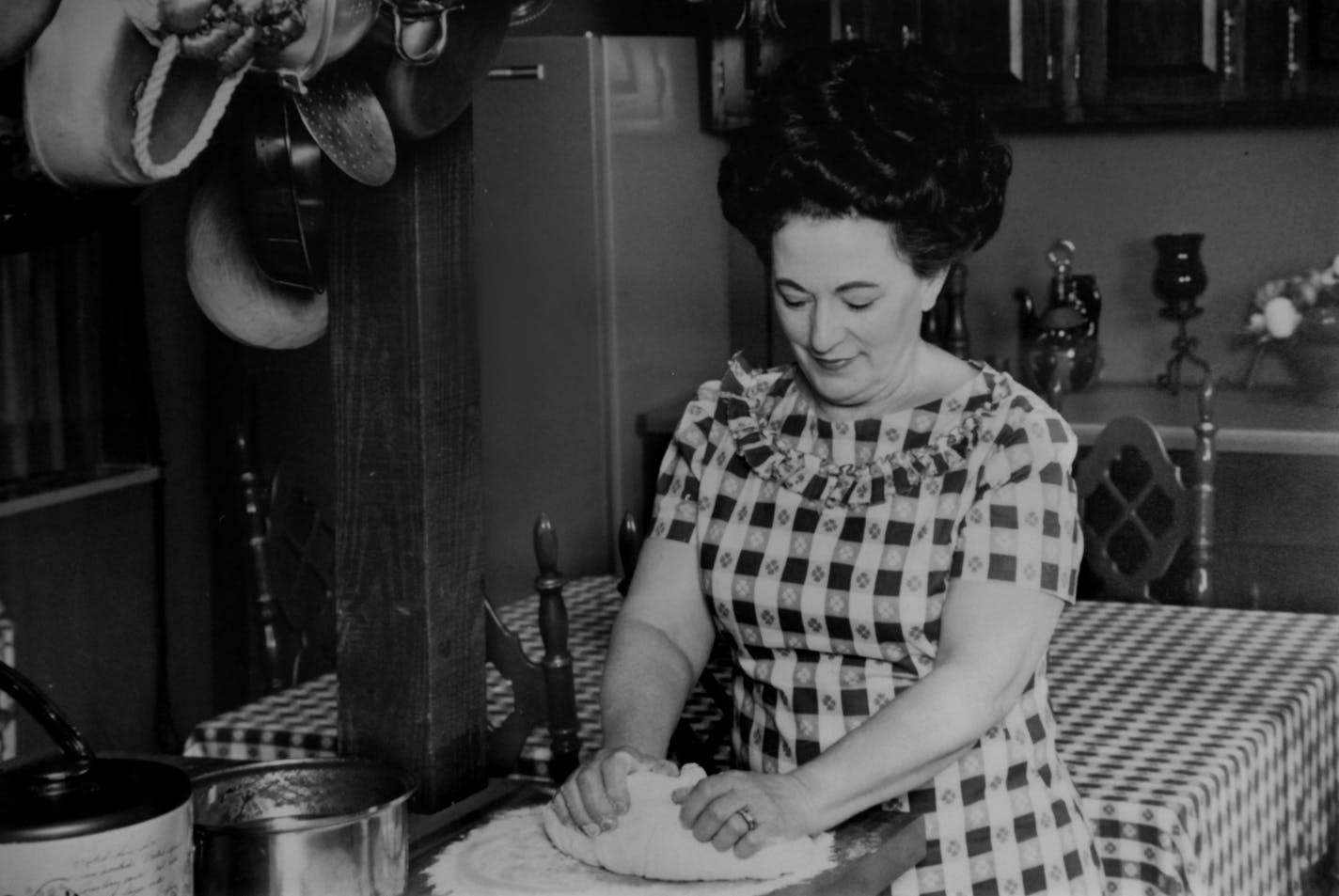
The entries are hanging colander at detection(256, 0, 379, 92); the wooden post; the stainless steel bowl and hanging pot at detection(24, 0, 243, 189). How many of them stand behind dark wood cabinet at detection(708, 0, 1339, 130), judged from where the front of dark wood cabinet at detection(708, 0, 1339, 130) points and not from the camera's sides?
0

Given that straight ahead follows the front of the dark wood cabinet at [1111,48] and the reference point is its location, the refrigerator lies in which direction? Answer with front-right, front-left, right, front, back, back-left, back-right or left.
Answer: right

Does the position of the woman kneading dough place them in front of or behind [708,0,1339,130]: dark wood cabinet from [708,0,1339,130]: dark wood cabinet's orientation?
in front

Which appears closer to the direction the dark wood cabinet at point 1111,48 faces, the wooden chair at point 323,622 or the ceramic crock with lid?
the ceramic crock with lid

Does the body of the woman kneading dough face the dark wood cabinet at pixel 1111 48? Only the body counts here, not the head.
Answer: no

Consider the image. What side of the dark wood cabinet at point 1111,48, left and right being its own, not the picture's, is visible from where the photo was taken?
front

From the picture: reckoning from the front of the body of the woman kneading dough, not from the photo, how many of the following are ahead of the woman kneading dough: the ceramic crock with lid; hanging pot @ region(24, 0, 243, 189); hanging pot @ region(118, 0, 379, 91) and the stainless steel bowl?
4

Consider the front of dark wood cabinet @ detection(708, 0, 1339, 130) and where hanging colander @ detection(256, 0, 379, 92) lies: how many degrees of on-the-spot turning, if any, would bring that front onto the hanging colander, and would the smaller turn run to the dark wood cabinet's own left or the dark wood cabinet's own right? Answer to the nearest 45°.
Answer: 0° — it already faces it

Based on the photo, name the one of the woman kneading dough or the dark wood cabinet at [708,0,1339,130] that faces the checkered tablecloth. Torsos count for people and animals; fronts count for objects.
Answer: the dark wood cabinet

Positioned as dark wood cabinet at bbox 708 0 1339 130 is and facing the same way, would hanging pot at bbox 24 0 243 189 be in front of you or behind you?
in front

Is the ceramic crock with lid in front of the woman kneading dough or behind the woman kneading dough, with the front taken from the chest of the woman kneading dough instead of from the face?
in front

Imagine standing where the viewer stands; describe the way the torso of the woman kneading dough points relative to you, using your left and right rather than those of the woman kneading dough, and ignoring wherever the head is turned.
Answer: facing the viewer and to the left of the viewer

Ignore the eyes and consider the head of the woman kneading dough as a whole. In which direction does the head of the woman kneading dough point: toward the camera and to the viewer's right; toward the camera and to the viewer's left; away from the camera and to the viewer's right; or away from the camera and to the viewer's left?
toward the camera and to the viewer's left

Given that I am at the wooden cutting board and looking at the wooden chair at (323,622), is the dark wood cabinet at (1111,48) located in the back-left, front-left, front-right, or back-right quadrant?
front-right

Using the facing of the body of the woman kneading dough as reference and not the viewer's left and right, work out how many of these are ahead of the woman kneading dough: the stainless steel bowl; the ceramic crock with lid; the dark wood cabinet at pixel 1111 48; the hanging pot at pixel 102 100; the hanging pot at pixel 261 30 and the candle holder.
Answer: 4

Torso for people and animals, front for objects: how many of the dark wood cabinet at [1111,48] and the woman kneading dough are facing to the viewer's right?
0

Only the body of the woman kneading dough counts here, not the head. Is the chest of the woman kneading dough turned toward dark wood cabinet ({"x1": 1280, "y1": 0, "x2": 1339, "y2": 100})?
no

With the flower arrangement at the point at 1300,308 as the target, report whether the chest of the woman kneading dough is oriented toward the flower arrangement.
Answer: no
